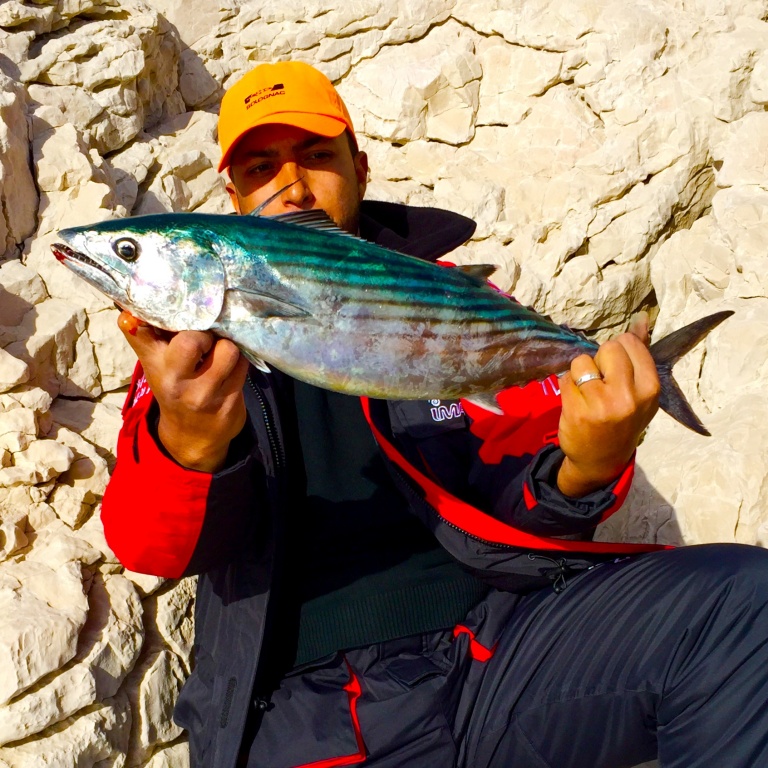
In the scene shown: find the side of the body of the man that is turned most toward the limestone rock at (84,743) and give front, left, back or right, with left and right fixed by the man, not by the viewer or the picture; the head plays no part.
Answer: right

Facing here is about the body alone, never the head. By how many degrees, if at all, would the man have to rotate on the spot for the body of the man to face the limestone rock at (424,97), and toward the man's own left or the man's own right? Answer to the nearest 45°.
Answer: approximately 180°

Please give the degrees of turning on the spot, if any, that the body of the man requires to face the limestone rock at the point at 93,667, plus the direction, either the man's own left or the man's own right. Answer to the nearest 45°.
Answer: approximately 90° to the man's own right

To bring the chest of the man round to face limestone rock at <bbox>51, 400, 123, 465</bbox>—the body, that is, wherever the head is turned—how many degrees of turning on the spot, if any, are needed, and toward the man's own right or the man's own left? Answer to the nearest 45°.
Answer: approximately 135° to the man's own right

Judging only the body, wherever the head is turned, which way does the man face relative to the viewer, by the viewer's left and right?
facing the viewer
